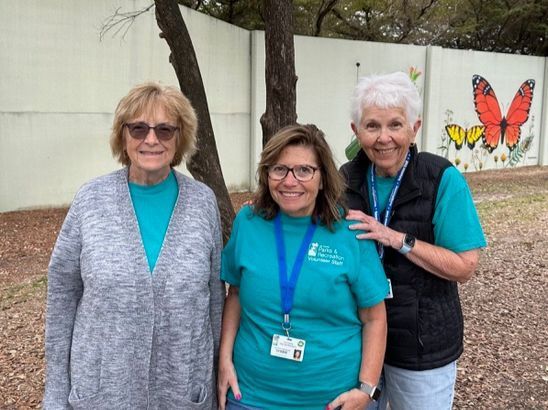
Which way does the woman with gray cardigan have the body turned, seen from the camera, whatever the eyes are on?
toward the camera

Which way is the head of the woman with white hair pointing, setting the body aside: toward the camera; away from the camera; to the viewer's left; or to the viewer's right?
toward the camera

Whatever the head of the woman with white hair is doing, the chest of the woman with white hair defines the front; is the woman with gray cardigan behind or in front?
in front

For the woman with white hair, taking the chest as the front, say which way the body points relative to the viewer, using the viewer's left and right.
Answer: facing the viewer and to the left of the viewer

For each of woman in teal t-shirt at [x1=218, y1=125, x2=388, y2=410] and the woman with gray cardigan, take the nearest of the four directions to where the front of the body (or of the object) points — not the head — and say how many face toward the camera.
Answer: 2

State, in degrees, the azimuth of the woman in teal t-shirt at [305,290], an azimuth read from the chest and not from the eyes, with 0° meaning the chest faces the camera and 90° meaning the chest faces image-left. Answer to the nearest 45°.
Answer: approximately 0°

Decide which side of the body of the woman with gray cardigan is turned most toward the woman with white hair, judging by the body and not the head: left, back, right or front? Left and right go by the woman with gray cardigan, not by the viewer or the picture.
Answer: left

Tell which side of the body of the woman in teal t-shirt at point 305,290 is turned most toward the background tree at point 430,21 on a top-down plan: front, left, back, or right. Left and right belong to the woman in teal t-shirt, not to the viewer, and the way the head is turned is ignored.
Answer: back

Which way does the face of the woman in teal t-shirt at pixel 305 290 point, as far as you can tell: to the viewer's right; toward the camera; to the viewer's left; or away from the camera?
toward the camera

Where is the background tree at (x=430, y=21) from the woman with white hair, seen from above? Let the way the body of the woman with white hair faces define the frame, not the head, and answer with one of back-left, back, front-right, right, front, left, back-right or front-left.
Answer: back-right

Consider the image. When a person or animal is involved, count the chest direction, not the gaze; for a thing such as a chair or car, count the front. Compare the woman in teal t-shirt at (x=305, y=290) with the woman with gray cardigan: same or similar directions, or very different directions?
same or similar directions

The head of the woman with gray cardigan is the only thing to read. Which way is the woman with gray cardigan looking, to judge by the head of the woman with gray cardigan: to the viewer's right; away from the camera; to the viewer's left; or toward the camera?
toward the camera

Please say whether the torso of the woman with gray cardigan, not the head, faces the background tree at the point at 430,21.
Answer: no
